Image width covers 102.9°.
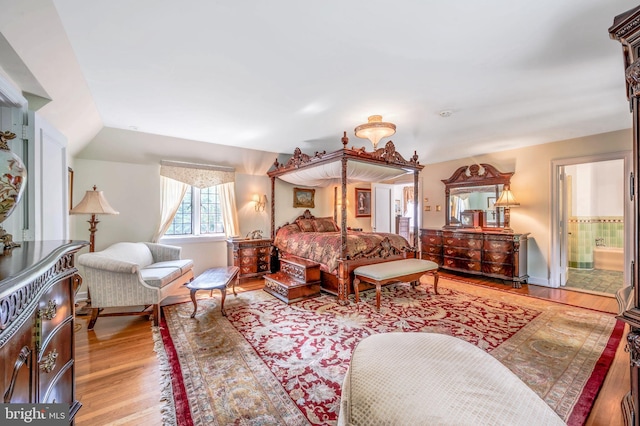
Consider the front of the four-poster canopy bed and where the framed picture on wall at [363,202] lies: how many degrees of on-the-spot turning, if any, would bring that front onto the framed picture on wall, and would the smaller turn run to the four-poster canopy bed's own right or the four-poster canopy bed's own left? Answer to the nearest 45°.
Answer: approximately 135° to the four-poster canopy bed's own left

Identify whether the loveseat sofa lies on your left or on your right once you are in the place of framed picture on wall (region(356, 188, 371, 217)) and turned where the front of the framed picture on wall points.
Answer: on your right

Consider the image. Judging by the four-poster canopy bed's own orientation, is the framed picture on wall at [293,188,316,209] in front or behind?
behind

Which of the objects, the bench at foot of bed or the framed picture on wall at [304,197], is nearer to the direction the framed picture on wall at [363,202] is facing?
the bench at foot of bed

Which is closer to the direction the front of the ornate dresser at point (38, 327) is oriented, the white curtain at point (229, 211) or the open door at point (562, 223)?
the open door

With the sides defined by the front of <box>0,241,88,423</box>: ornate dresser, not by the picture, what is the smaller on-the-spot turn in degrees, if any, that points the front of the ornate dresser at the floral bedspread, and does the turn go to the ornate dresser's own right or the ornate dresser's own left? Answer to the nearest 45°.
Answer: approximately 90° to the ornate dresser's own left

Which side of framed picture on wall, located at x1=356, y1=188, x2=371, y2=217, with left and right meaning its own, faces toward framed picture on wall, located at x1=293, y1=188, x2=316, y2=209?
right

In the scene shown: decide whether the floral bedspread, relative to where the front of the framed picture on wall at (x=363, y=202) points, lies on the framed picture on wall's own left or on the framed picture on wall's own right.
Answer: on the framed picture on wall's own right
